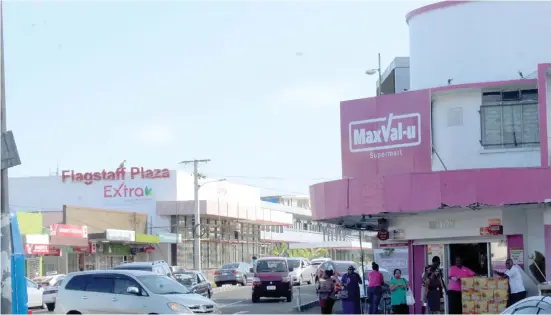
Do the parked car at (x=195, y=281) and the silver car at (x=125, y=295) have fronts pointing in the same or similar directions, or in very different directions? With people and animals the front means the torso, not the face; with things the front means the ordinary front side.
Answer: same or similar directions

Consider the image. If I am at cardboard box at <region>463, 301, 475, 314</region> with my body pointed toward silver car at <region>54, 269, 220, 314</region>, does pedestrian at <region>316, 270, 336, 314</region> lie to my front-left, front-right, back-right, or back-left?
front-right

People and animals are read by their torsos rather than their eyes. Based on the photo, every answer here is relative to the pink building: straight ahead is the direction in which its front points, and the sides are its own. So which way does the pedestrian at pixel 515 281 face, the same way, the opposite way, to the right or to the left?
to the right

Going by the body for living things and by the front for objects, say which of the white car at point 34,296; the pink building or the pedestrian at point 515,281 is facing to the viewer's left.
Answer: the pedestrian

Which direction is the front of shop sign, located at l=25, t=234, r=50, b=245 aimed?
toward the camera

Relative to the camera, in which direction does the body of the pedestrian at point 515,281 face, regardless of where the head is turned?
to the viewer's left
